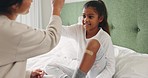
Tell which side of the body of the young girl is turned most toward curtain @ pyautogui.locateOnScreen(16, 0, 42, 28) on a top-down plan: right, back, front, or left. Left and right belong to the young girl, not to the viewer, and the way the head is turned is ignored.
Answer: right

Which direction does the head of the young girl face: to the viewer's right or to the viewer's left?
to the viewer's left

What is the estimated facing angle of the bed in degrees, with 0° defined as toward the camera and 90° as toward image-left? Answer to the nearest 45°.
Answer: approximately 45°

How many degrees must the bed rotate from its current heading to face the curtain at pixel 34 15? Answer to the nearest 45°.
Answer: approximately 90° to its right

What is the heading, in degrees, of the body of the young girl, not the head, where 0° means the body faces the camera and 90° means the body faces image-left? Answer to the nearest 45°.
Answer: approximately 45°
